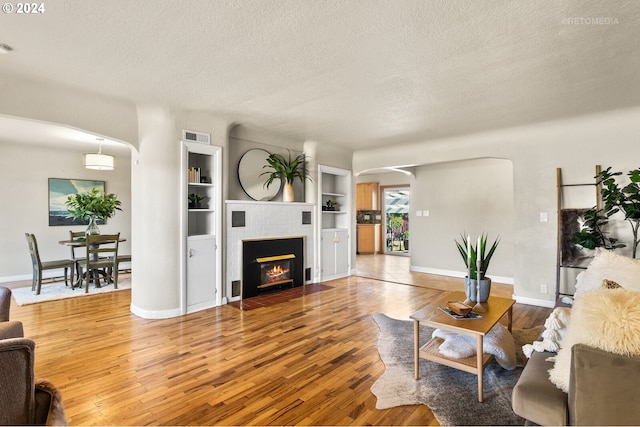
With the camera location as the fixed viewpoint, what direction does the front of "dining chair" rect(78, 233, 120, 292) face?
facing away from the viewer and to the left of the viewer

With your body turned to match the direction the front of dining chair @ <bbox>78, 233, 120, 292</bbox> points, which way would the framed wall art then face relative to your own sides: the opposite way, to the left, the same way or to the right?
the opposite way

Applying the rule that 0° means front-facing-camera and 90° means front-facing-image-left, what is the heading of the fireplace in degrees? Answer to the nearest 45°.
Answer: approximately 315°

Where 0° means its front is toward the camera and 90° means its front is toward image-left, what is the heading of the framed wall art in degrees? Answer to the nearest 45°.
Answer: approximately 315°

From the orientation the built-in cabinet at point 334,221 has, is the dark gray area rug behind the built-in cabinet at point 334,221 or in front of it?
in front
